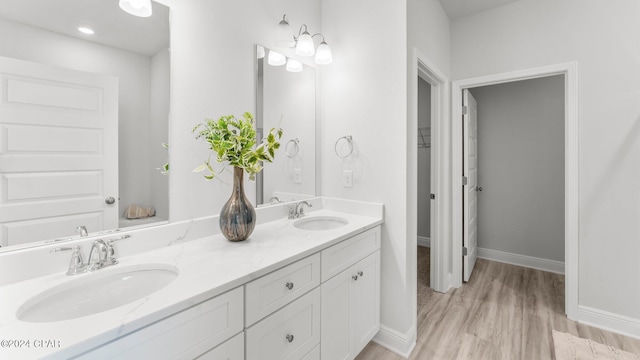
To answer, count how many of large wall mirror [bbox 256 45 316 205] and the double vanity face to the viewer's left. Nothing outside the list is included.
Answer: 0

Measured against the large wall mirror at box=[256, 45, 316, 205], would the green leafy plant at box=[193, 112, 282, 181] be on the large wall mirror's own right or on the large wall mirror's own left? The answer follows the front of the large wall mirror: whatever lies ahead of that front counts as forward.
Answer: on the large wall mirror's own right

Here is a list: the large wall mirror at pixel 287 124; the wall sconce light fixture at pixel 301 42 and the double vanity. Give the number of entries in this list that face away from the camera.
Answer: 0

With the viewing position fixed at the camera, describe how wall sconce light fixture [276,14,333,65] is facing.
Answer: facing the viewer and to the right of the viewer

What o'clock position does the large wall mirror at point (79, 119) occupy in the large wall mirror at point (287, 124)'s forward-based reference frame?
the large wall mirror at point (79, 119) is roughly at 3 o'clock from the large wall mirror at point (287, 124).

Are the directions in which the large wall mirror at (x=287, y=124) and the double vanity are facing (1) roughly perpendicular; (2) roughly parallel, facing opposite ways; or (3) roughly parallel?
roughly parallel

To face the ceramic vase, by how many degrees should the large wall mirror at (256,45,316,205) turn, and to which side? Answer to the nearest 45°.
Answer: approximately 45° to its right
